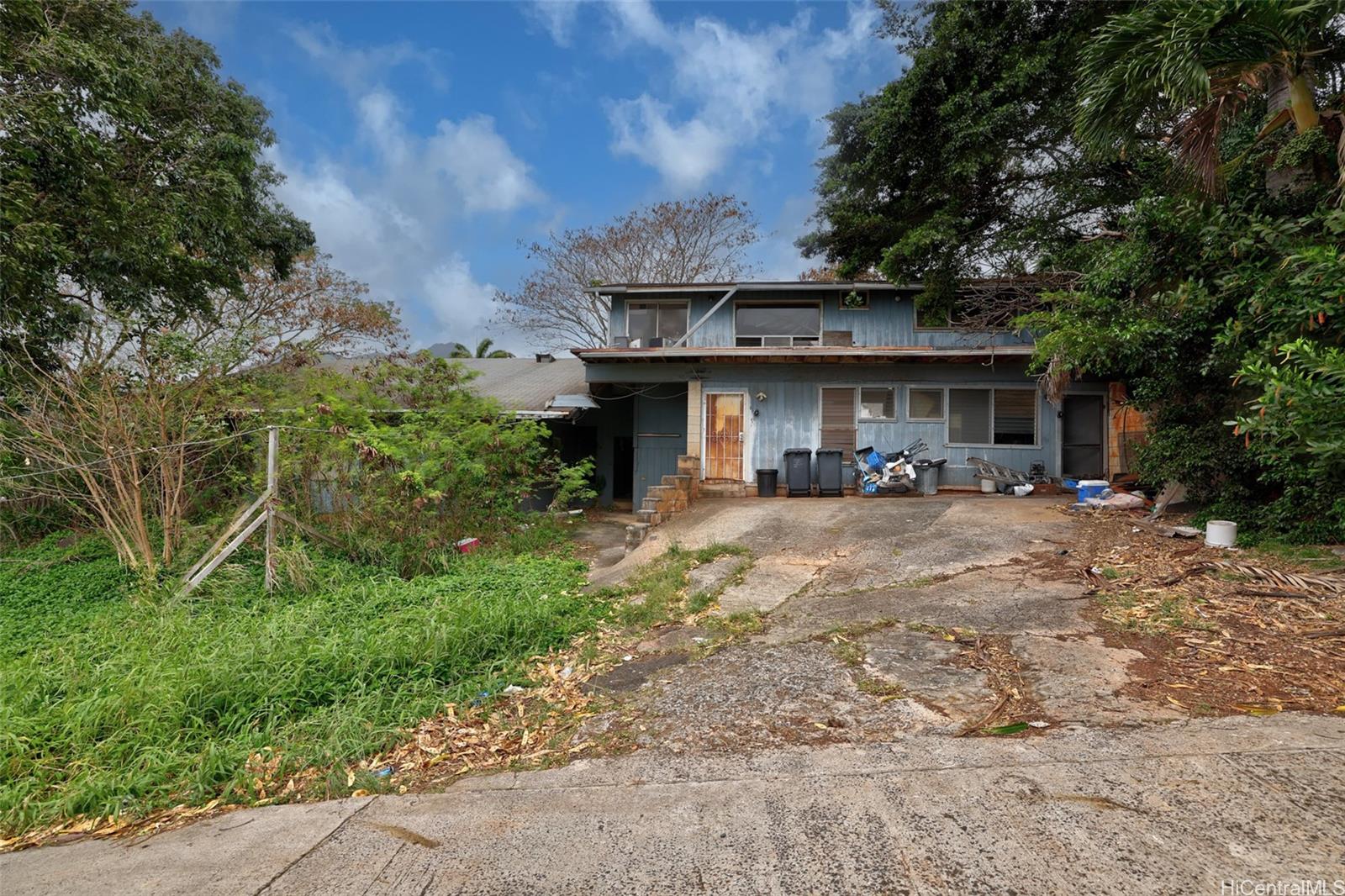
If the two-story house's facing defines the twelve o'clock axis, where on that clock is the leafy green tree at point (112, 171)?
The leafy green tree is roughly at 2 o'clock from the two-story house.

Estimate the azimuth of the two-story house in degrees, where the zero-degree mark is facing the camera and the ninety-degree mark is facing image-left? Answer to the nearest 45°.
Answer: approximately 0°

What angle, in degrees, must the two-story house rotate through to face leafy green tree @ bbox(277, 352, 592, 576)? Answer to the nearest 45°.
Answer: approximately 45° to its right

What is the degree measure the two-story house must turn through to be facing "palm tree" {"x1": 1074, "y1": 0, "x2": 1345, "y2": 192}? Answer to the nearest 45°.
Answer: approximately 45° to its left

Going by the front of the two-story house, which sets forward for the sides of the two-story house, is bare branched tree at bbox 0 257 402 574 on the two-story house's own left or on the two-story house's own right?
on the two-story house's own right
